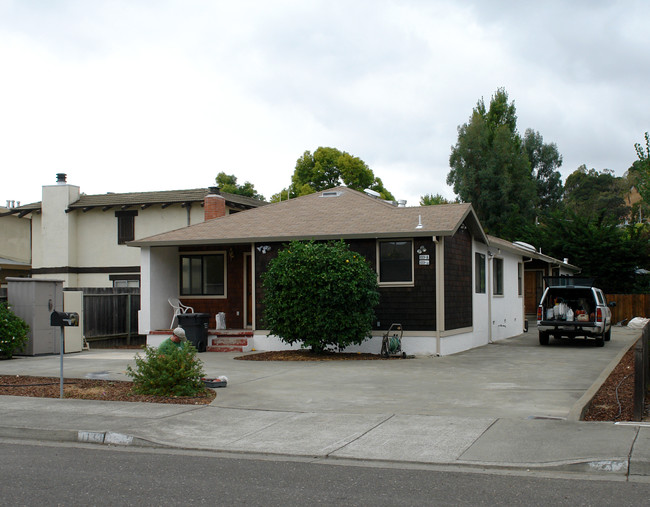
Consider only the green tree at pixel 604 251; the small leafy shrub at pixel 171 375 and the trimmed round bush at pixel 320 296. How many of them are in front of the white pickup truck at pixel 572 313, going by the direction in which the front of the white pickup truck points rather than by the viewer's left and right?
1

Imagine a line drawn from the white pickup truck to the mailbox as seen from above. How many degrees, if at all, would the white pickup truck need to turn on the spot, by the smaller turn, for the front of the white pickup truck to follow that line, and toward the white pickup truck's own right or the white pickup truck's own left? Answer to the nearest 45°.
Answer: approximately 135° to the white pickup truck's own left

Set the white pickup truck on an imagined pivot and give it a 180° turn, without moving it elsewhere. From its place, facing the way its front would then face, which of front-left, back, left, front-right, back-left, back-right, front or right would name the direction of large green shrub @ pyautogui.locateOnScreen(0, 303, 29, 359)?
front-right

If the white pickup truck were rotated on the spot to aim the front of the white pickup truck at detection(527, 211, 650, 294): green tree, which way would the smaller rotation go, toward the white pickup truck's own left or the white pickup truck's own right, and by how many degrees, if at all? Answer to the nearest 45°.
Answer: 0° — it already faces it

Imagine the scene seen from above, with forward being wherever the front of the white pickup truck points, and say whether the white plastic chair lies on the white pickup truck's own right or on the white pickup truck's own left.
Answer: on the white pickup truck's own left

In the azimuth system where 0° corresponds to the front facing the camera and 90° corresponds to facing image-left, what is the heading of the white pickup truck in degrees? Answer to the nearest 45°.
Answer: approximately 180°

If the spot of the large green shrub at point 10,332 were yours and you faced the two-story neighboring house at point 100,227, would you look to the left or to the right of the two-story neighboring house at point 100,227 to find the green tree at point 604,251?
right

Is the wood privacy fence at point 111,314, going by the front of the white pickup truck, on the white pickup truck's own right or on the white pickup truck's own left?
on the white pickup truck's own left

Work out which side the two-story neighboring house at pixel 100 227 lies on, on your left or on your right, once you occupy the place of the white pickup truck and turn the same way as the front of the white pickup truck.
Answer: on your left

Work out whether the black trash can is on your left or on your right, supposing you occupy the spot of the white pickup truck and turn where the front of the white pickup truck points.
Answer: on your left

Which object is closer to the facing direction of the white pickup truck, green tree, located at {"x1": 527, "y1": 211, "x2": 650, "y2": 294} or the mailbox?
the green tree
